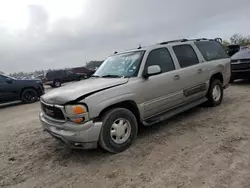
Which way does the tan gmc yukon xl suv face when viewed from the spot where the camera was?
facing the viewer and to the left of the viewer
